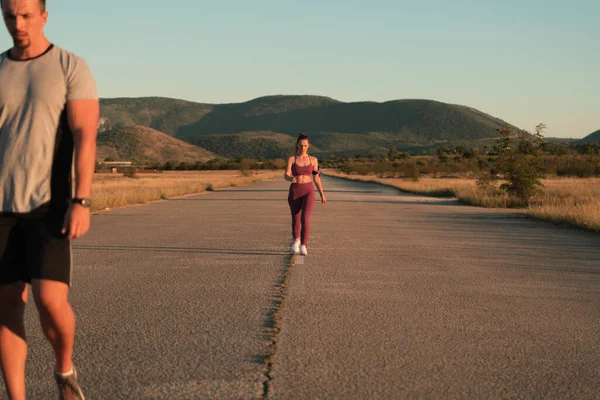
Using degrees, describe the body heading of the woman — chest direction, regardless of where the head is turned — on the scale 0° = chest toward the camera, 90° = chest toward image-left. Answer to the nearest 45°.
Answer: approximately 0°

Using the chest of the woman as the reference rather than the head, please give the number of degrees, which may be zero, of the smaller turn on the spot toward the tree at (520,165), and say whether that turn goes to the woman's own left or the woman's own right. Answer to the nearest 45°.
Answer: approximately 135° to the woman's own left

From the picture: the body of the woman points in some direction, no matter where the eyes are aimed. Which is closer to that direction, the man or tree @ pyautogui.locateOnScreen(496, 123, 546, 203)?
the man

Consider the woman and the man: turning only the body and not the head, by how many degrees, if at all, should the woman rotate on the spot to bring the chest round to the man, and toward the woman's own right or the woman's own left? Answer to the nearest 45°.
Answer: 0° — they already face them
